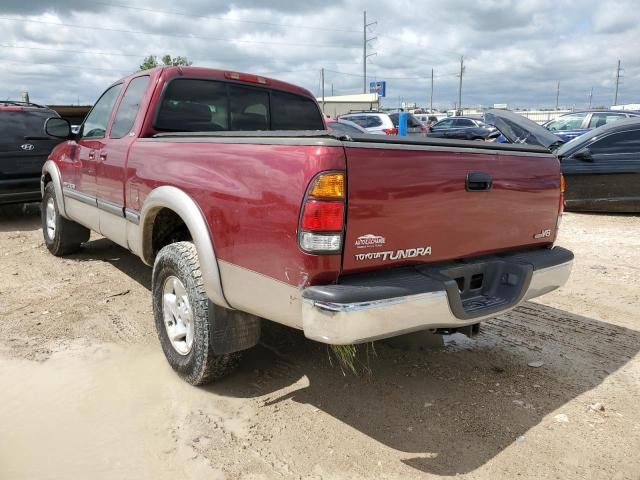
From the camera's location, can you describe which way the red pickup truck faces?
facing away from the viewer and to the left of the viewer

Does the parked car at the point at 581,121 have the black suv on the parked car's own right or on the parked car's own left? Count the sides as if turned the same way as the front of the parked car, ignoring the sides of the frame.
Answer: on the parked car's own left

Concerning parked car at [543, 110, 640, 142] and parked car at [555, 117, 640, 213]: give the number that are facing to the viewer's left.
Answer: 2

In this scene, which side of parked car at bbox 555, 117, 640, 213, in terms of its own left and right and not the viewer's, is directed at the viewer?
left

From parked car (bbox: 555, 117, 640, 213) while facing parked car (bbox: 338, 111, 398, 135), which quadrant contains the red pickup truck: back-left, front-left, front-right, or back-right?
back-left

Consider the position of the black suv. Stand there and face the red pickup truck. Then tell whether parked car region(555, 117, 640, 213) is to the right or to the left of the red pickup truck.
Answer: left

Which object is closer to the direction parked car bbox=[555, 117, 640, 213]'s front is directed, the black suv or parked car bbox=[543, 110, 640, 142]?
the black suv

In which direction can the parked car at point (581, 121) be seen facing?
to the viewer's left

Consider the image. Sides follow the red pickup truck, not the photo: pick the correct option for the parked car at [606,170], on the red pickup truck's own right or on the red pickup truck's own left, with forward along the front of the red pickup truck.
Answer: on the red pickup truck's own right

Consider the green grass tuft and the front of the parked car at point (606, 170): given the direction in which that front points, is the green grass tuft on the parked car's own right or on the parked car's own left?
on the parked car's own left

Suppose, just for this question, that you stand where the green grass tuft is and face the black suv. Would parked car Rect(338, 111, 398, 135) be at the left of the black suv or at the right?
right

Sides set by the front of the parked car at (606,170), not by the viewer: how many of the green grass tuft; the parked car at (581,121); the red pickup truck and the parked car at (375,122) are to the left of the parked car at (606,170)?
2

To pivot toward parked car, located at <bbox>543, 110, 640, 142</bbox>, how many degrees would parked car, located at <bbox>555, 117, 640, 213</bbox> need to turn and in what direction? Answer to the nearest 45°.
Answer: approximately 90° to its right

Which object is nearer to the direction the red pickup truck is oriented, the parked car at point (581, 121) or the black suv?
the black suv
